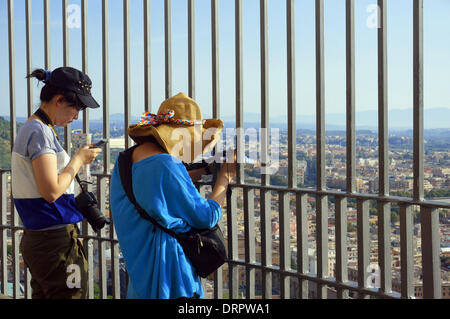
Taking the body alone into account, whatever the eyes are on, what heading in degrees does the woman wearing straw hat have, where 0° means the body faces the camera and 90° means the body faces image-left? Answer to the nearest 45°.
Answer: approximately 225°

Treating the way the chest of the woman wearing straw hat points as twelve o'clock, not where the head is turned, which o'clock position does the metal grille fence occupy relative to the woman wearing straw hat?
The metal grille fence is roughly at 12 o'clock from the woman wearing straw hat.

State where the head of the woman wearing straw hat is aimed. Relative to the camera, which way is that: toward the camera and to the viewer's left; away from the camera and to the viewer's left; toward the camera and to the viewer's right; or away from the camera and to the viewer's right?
away from the camera and to the viewer's right

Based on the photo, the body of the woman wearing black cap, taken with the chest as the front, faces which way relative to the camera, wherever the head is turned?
to the viewer's right
